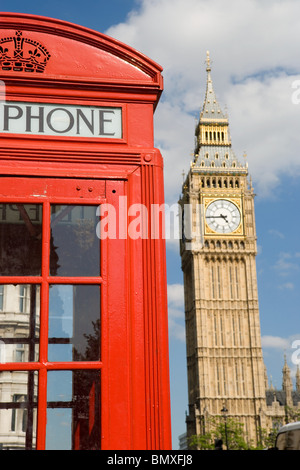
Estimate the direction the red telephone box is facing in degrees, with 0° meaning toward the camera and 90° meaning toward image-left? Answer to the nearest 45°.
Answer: approximately 0°

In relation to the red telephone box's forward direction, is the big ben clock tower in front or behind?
behind

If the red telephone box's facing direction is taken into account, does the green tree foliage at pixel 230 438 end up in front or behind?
behind
